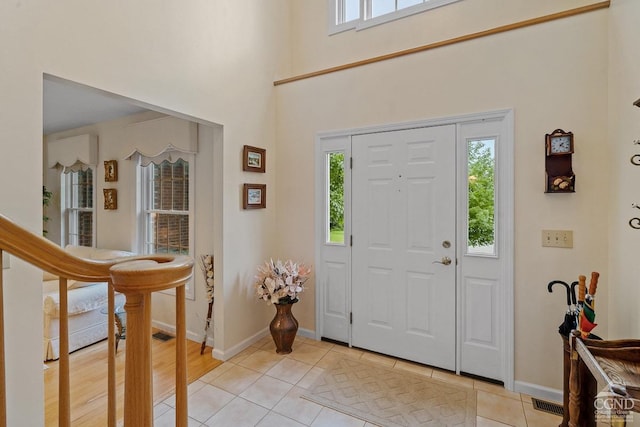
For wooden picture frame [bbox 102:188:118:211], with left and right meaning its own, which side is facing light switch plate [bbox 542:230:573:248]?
left

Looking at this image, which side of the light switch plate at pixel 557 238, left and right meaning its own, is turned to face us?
front

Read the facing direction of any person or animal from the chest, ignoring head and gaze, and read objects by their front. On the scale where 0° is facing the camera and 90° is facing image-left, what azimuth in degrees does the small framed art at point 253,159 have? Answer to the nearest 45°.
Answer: approximately 315°

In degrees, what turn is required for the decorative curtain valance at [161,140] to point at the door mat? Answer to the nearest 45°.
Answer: approximately 90° to its left

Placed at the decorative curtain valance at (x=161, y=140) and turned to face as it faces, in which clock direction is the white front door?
The white front door is roughly at 9 o'clock from the decorative curtain valance.

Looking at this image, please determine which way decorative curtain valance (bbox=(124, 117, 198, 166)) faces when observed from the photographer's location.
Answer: facing the viewer and to the left of the viewer

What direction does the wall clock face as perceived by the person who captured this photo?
facing the viewer

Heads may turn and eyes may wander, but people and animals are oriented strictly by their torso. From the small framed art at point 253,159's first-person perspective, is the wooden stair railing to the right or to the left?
on its right

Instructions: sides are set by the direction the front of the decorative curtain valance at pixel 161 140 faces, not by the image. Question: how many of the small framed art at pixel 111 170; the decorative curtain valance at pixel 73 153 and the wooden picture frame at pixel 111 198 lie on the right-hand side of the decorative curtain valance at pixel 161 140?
3

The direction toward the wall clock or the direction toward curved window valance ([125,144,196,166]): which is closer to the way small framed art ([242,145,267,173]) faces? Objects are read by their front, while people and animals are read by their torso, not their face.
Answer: the wall clock
